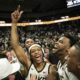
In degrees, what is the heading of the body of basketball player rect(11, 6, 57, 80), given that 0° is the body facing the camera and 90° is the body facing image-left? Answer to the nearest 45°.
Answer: approximately 0°
